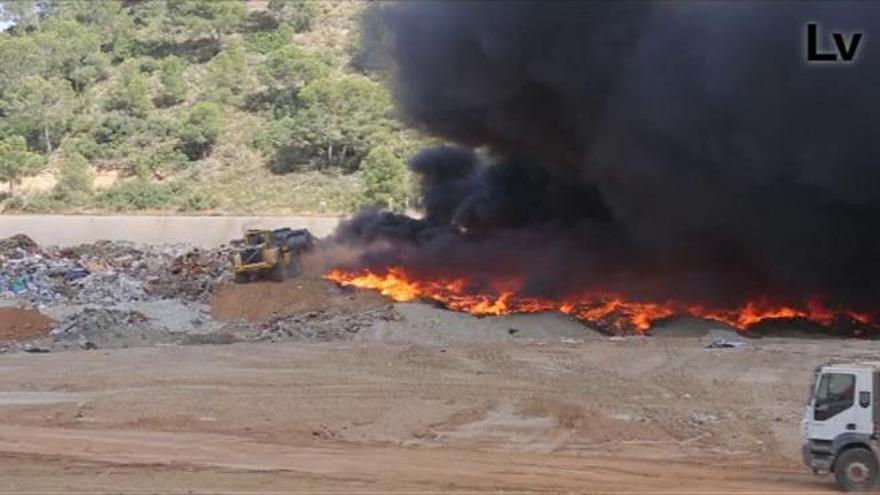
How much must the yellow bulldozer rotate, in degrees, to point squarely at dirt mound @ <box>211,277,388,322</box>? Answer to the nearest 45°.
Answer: approximately 45° to its left

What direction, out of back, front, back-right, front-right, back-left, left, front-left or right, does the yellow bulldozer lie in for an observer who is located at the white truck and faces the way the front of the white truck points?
front-right

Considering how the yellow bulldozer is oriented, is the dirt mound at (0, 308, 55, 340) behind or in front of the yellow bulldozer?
in front

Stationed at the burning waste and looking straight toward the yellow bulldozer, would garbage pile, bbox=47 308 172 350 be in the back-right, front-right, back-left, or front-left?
front-left

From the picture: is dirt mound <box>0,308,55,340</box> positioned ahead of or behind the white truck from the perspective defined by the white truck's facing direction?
ahead

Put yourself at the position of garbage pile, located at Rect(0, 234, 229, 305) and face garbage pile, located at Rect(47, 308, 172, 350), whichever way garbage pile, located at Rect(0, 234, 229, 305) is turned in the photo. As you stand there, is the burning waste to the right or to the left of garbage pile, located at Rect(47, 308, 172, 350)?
left

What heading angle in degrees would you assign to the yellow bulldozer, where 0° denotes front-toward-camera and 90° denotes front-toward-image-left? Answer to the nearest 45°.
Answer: approximately 45°

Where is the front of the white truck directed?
to the viewer's left
